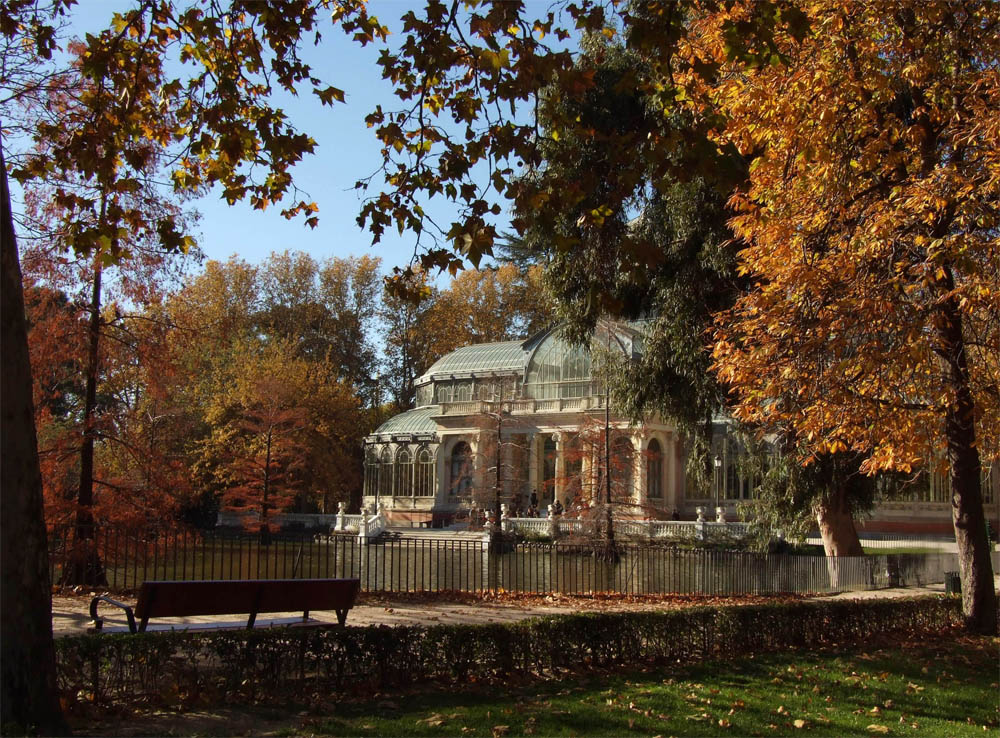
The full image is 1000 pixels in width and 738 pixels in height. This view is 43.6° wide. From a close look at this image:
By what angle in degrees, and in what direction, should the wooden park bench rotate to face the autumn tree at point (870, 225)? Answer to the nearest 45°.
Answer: approximately 135° to its right

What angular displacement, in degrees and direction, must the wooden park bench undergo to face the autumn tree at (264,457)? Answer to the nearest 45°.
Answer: approximately 45° to its right

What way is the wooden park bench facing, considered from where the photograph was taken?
facing away from the viewer and to the left of the viewer
